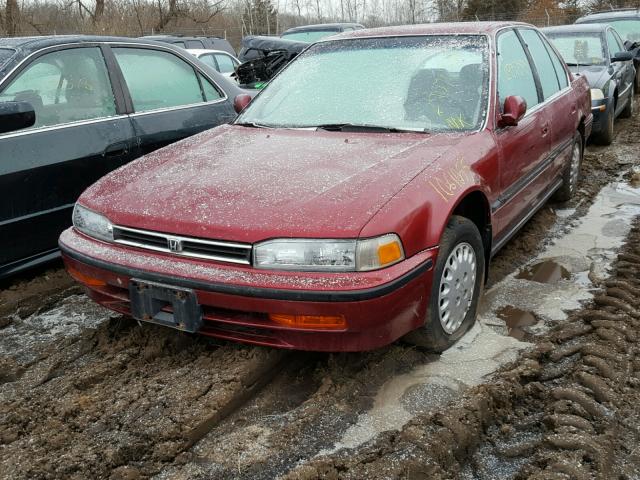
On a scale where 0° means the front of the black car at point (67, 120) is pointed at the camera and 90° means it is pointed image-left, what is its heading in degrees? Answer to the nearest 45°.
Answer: approximately 45°

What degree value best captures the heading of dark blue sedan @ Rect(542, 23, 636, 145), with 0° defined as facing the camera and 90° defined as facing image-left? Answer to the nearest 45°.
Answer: approximately 45°

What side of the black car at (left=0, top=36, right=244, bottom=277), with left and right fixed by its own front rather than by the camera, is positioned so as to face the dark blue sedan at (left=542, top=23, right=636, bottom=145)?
back

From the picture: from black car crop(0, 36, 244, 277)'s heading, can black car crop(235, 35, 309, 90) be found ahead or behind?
behind

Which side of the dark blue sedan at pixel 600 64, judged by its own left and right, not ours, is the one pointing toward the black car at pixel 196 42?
right

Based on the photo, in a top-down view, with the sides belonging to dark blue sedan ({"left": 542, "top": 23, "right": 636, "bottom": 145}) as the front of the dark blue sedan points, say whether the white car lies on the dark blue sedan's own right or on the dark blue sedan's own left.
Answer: on the dark blue sedan's own right

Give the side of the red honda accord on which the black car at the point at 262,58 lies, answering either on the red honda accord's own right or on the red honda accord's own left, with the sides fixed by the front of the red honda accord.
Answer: on the red honda accord's own right
